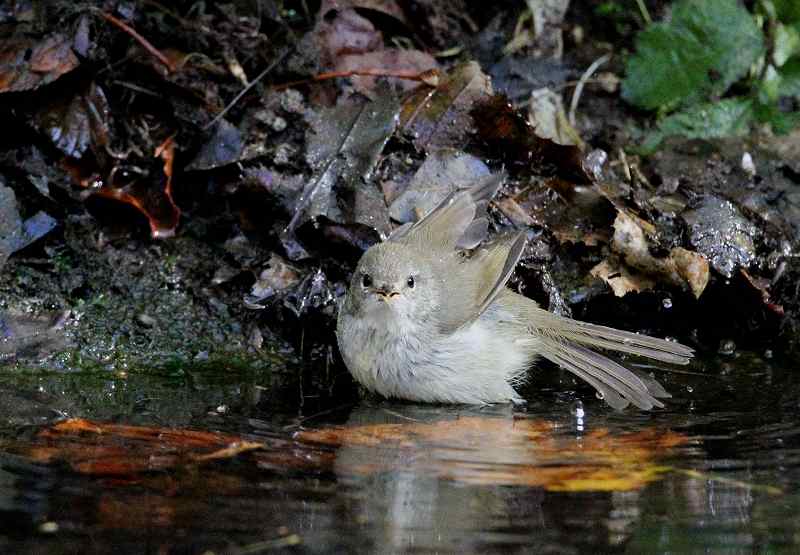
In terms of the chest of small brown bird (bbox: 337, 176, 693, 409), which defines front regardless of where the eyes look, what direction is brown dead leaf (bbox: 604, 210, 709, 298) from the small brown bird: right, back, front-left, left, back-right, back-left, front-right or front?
back

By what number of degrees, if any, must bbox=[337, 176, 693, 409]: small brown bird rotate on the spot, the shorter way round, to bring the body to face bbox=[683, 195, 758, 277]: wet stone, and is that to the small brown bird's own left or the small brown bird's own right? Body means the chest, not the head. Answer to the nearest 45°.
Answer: approximately 180°

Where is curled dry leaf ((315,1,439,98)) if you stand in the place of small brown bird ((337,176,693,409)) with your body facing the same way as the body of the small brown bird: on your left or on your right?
on your right

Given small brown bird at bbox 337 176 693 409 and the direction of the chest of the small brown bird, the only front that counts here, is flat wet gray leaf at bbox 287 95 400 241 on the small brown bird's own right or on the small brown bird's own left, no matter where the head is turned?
on the small brown bird's own right

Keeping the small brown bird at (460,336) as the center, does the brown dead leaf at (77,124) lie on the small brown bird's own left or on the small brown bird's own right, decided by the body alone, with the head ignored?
on the small brown bird's own right

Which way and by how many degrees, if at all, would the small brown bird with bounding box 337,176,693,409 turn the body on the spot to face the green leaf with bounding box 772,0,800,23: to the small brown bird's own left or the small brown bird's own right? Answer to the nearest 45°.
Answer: approximately 180°

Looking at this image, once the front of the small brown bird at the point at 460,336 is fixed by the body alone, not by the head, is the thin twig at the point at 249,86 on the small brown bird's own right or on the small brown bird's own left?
on the small brown bird's own right

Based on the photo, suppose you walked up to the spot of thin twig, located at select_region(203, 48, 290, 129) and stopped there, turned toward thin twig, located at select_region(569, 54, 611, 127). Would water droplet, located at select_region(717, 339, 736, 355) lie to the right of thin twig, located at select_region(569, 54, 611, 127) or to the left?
right

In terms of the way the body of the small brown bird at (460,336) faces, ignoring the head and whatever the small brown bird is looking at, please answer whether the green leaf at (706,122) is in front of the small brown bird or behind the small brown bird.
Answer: behind

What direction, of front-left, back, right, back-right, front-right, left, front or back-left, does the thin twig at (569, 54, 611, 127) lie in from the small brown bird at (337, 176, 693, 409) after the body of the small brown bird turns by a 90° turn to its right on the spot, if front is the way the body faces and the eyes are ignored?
front-right

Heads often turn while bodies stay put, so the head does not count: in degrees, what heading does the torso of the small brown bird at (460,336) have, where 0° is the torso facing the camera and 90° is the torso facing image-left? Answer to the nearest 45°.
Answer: approximately 45°

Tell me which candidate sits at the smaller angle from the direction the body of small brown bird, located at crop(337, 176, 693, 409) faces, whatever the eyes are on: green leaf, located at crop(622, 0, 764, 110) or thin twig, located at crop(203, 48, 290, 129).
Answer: the thin twig
